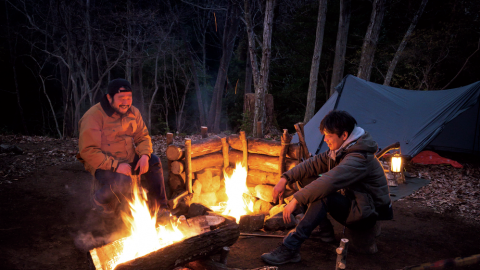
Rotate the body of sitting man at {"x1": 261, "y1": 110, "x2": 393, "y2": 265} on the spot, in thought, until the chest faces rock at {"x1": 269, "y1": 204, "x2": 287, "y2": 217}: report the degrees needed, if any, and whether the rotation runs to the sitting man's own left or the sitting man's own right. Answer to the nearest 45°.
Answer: approximately 45° to the sitting man's own right

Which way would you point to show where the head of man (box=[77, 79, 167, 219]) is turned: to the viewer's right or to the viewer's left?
to the viewer's right

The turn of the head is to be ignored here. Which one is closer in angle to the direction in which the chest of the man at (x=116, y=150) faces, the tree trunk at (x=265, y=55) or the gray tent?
the gray tent

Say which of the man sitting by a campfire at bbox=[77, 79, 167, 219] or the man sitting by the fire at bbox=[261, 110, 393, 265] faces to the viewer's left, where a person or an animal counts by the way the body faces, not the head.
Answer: the man sitting by the fire at bbox=[261, 110, 393, 265]

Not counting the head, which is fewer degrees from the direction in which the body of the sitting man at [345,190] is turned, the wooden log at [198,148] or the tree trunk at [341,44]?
the wooden log

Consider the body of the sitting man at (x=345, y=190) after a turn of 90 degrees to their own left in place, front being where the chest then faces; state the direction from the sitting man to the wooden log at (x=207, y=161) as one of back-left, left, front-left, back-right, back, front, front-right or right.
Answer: back-right

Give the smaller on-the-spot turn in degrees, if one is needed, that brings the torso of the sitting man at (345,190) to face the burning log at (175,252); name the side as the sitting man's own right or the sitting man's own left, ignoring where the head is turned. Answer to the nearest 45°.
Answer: approximately 45° to the sitting man's own left

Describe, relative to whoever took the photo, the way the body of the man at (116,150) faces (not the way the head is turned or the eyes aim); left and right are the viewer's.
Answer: facing the viewer and to the right of the viewer

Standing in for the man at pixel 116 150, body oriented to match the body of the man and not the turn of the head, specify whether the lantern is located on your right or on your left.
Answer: on your left

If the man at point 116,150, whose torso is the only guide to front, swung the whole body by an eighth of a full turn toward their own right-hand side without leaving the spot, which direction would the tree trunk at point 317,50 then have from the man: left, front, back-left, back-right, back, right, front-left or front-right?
back-left

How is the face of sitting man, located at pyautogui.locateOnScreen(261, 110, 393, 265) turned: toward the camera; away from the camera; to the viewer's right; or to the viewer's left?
to the viewer's left

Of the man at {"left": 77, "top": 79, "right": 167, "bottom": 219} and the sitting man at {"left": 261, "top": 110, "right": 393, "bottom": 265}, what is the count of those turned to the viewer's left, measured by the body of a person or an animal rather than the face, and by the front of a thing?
1

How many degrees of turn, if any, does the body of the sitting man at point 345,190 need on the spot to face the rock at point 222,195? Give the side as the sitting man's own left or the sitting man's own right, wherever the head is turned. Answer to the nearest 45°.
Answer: approximately 45° to the sitting man's own right

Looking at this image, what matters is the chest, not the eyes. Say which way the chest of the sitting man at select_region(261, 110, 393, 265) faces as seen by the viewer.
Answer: to the viewer's left

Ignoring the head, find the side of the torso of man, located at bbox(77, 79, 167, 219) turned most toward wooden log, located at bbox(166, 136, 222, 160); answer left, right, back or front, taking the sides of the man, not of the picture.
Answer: left
